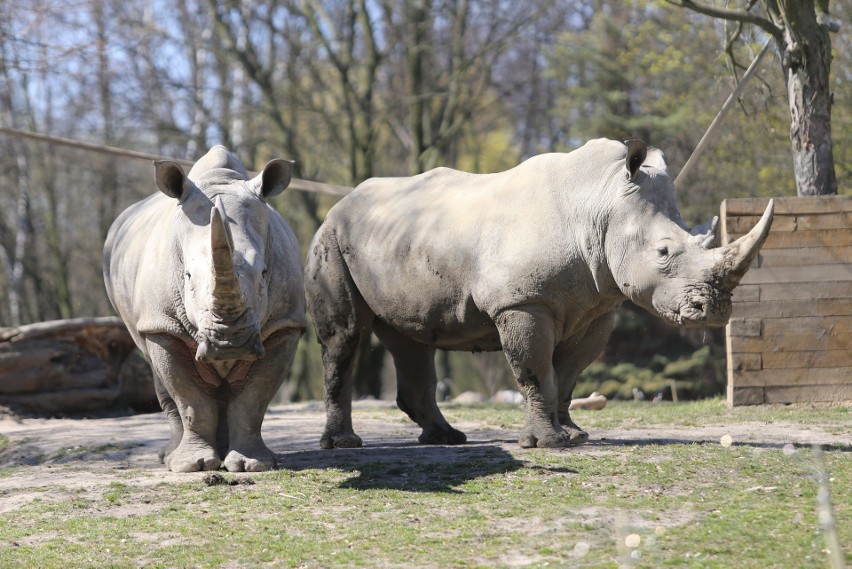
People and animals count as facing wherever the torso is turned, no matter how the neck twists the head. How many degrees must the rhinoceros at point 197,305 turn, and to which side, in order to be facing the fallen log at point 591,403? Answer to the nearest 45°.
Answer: approximately 135° to its left

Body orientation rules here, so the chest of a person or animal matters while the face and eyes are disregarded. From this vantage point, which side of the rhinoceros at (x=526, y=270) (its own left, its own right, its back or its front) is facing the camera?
right

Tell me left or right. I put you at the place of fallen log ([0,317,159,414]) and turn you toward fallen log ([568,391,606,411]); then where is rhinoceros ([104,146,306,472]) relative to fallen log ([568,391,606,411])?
right

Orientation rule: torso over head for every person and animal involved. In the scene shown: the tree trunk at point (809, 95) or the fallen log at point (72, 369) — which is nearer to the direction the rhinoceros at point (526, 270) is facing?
the tree trunk

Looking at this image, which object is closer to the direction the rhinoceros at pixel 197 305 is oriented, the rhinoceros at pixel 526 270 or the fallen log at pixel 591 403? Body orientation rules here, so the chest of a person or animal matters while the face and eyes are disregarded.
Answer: the rhinoceros

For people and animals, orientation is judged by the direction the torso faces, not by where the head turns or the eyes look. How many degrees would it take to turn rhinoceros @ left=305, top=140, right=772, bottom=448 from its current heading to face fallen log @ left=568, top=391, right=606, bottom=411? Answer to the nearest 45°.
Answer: approximately 90° to its left

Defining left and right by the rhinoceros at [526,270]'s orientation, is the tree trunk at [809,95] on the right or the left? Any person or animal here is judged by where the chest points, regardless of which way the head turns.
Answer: on its left

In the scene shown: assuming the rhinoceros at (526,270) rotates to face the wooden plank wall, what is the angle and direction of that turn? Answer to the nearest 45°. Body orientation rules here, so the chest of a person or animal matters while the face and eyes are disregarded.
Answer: approximately 45° to its left

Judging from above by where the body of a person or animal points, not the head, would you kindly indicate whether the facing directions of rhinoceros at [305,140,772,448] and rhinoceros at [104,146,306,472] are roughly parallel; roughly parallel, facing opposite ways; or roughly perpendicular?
roughly perpendicular

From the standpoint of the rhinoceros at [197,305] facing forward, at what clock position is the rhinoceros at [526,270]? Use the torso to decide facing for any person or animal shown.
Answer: the rhinoceros at [526,270] is roughly at 9 o'clock from the rhinoceros at [197,305].

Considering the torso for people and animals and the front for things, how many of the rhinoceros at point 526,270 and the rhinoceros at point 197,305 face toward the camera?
1

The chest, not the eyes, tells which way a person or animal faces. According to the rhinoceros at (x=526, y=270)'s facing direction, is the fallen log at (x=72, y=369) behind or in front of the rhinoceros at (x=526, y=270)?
behind
